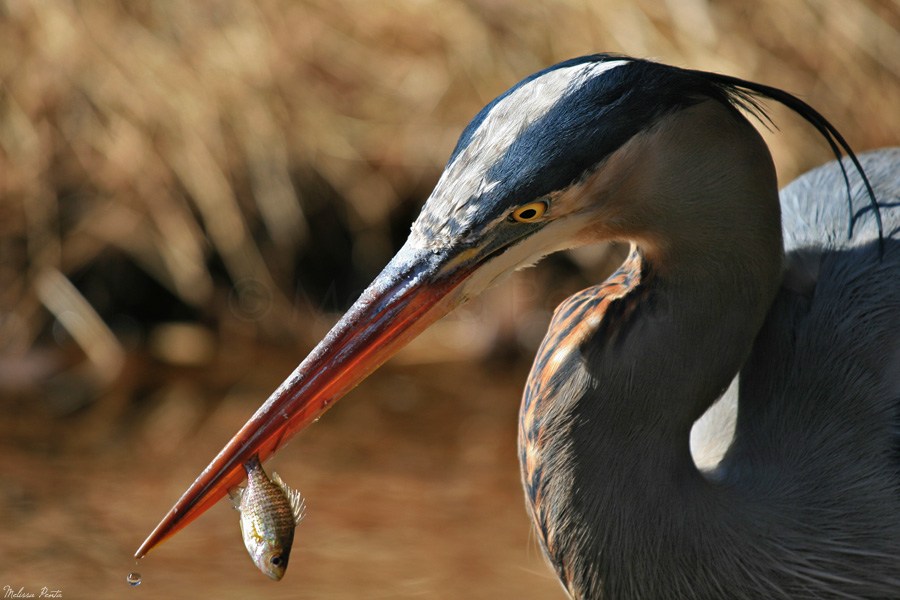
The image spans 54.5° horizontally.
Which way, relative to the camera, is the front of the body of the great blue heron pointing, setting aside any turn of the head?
to the viewer's left
